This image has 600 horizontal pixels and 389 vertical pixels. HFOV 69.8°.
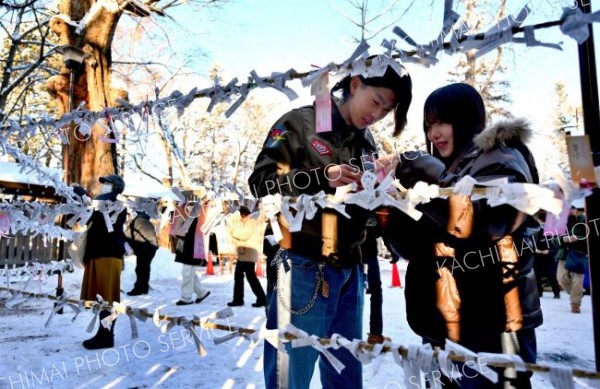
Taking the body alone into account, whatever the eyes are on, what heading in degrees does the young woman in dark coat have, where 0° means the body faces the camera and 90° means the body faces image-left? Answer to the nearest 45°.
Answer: approximately 45°

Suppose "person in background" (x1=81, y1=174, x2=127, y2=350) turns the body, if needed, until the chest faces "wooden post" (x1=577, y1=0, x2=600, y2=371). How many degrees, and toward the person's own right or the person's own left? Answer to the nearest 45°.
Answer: approximately 135° to the person's own left

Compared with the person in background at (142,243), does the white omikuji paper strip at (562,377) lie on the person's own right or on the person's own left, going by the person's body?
on the person's own left

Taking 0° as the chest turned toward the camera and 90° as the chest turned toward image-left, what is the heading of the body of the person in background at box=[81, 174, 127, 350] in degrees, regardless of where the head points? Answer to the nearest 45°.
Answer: approximately 90°

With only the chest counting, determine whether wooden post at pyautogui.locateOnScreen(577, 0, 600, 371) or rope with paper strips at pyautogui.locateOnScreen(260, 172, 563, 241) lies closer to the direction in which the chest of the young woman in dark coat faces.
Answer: the rope with paper strips

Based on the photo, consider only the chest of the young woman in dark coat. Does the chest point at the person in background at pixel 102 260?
no

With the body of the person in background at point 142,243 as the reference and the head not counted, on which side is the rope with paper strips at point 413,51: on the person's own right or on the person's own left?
on the person's own left

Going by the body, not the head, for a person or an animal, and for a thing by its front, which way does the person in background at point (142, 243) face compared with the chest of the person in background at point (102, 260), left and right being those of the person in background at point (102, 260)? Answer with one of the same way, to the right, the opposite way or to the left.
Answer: the same way

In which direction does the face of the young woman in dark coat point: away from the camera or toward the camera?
toward the camera

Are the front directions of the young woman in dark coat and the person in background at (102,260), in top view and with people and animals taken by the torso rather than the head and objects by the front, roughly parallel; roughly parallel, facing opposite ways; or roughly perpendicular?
roughly parallel

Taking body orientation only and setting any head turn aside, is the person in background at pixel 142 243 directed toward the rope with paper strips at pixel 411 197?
no
